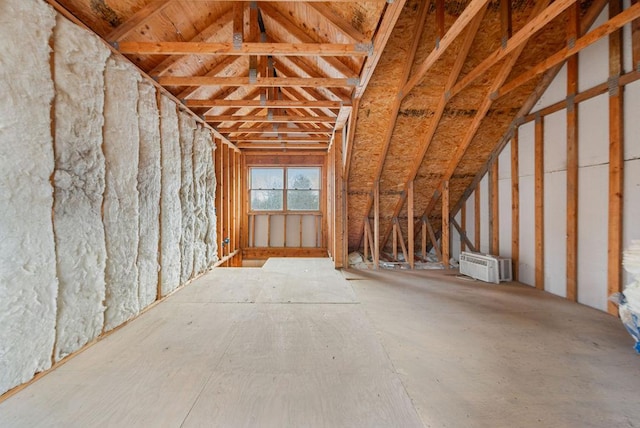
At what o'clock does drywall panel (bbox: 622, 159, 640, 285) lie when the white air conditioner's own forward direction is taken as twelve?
The drywall panel is roughly at 9 o'clock from the white air conditioner.

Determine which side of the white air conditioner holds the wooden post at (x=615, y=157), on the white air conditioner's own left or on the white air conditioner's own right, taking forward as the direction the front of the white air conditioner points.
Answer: on the white air conditioner's own left

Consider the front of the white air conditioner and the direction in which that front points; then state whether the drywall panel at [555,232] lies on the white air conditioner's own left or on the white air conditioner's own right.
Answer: on the white air conditioner's own left

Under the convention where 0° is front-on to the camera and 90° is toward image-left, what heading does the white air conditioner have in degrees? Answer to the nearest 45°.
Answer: approximately 45°

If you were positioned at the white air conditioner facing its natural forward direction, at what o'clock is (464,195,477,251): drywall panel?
The drywall panel is roughly at 4 o'clock from the white air conditioner.

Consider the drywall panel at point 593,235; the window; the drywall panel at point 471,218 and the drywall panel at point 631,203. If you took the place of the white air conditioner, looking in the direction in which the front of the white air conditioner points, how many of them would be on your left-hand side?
2

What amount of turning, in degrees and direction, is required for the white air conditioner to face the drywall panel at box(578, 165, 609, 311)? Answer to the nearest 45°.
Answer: approximately 90° to its left
